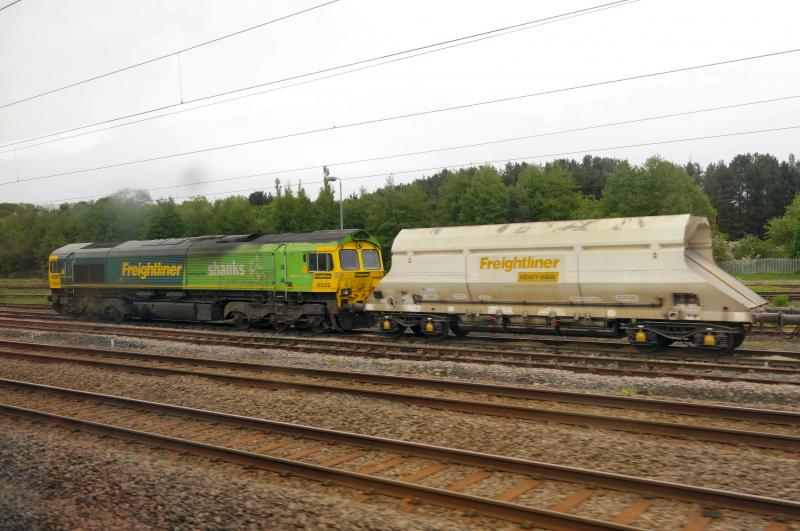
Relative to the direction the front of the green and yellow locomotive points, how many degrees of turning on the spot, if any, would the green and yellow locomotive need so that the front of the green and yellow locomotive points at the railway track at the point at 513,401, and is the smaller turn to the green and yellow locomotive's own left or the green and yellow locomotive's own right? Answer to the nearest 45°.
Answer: approximately 45° to the green and yellow locomotive's own right

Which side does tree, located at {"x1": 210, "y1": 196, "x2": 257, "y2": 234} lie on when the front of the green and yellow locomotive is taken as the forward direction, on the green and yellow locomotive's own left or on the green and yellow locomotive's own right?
on the green and yellow locomotive's own left

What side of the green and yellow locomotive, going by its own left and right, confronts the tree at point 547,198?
right

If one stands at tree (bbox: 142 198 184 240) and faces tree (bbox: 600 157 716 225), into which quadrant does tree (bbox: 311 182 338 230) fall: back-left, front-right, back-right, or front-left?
front-left

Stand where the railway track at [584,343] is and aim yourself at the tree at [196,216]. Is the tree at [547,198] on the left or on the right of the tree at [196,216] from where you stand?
right

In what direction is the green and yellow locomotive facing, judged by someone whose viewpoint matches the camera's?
facing the viewer and to the right of the viewer

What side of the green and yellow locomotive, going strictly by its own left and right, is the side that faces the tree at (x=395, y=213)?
left

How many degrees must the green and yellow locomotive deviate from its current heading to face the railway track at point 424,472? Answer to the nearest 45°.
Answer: approximately 45° to its right

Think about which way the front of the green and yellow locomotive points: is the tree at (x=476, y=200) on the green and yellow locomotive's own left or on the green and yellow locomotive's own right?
on the green and yellow locomotive's own left
